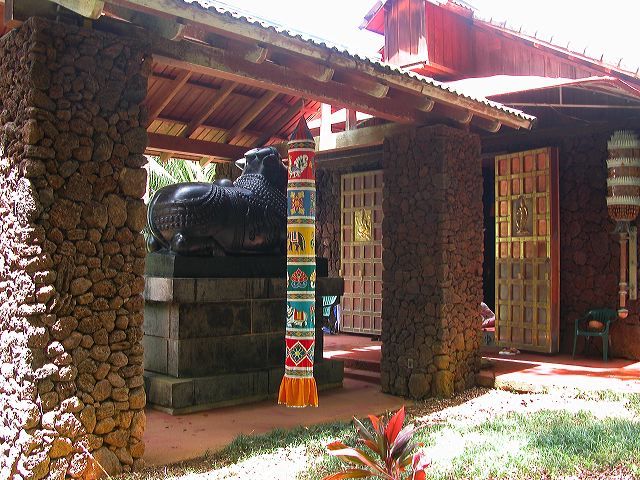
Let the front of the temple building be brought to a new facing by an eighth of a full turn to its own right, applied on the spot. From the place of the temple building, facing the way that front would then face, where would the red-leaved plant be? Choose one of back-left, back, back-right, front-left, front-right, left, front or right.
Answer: left

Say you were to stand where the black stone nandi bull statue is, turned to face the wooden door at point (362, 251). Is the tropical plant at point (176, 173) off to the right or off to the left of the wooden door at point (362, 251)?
left

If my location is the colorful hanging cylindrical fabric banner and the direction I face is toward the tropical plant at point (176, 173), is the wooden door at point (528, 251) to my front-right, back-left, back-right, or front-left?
front-right

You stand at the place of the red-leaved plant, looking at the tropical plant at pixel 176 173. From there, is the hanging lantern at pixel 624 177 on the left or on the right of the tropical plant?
right

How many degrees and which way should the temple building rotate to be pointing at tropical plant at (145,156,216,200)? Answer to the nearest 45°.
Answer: approximately 135° to its right
